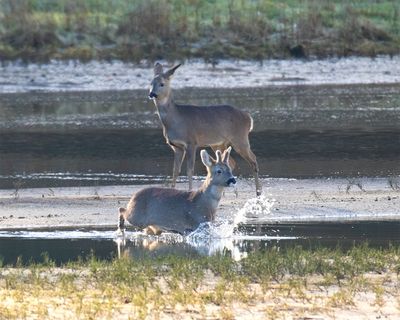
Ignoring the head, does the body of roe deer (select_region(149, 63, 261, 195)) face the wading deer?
no

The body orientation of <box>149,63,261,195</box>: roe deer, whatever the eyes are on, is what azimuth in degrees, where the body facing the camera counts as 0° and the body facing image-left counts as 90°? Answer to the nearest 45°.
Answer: approximately 90°

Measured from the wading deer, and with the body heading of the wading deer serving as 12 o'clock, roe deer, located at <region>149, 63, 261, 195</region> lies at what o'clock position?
The roe deer is roughly at 9 o'clock from the wading deer.

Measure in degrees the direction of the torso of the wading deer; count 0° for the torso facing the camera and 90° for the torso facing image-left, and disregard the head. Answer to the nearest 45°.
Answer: approximately 270°

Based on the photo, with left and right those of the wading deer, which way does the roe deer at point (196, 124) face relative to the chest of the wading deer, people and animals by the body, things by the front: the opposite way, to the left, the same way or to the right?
the opposite way

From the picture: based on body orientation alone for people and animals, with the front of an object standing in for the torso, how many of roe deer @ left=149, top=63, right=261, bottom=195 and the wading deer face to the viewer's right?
1
